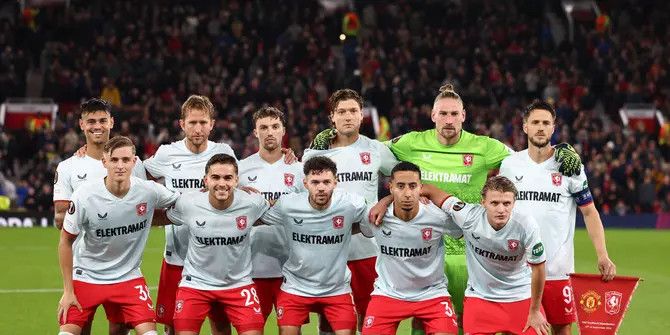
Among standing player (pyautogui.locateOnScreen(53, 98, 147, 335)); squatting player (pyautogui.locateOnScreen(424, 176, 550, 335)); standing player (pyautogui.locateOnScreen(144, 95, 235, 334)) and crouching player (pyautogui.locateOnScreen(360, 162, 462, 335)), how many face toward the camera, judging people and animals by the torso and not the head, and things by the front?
4

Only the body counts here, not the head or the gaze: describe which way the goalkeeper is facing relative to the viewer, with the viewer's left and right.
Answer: facing the viewer

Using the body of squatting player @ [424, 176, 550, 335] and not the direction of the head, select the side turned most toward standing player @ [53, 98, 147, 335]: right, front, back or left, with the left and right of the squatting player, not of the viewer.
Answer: right

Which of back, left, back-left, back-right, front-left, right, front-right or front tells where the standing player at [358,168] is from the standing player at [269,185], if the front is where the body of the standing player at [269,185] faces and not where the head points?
left

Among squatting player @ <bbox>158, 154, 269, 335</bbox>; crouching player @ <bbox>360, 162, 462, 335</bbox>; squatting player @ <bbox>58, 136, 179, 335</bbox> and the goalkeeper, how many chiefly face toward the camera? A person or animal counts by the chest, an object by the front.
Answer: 4

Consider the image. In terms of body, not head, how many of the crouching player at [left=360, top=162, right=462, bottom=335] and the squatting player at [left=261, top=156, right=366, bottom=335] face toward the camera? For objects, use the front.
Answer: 2

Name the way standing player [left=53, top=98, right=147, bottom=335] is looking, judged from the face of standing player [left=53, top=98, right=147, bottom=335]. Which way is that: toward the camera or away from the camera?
toward the camera

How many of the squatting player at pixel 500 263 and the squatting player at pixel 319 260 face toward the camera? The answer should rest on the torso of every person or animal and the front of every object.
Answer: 2

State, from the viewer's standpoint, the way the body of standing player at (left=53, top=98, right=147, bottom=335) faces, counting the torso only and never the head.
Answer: toward the camera

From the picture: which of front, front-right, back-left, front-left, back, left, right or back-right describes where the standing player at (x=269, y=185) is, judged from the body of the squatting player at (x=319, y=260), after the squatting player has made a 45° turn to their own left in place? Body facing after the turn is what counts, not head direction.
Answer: back

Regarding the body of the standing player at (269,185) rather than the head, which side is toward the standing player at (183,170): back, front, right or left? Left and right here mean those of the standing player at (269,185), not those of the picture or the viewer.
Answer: right

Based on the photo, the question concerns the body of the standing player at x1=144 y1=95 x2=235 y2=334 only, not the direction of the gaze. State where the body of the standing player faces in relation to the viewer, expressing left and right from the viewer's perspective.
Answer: facing the viewer
